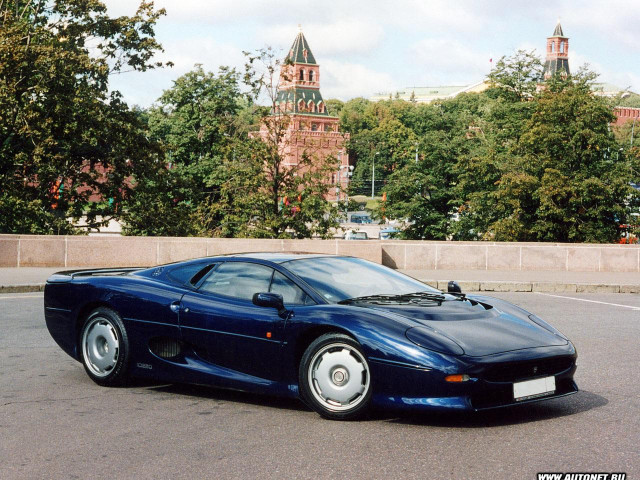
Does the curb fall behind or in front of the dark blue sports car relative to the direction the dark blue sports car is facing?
behind

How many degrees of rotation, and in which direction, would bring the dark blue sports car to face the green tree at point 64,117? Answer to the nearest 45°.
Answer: approximately 135° to its left

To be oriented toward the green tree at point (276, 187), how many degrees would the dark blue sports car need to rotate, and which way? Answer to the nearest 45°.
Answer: approximately 135° to its left

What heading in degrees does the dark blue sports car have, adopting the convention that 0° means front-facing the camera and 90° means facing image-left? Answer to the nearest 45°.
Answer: approximately 315°

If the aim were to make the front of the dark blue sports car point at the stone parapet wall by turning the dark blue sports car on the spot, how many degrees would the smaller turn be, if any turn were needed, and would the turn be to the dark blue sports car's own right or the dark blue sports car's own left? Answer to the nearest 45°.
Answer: approximately 135° to the dark blue sports car's own left
